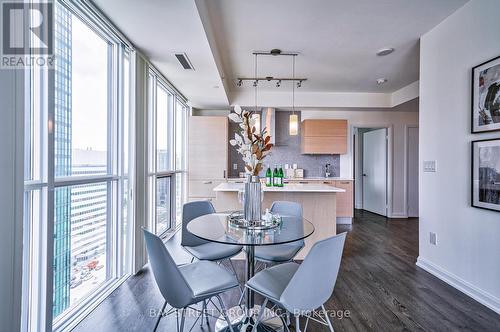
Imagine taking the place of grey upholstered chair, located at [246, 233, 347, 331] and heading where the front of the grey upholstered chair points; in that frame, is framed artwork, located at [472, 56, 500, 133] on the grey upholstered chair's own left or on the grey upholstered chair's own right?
on the grey upholstered chair's own right

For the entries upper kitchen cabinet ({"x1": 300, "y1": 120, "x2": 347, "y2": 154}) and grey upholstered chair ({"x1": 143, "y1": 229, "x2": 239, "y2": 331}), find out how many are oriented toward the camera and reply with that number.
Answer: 1

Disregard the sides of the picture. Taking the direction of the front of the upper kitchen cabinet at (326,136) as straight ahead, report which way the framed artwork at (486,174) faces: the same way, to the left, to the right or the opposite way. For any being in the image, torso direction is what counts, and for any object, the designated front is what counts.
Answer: to the right

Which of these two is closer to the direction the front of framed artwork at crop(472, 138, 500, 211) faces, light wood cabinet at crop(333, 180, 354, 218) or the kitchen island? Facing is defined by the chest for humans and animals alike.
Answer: the kitchen island

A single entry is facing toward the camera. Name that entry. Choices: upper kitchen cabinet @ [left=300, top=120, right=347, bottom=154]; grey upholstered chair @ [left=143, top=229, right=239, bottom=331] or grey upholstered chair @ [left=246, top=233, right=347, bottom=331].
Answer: the upper kitchen cabinet

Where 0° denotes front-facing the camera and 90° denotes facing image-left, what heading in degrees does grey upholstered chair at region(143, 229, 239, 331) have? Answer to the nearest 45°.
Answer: approximately 225°

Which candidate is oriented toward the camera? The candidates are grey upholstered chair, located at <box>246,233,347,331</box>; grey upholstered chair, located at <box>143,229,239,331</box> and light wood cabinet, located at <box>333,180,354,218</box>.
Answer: the light wood cabinet

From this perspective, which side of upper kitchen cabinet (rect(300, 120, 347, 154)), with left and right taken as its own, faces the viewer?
front

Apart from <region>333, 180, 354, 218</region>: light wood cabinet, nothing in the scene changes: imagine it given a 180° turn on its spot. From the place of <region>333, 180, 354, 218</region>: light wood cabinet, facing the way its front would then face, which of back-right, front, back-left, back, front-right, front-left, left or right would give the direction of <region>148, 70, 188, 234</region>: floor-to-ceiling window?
back-left

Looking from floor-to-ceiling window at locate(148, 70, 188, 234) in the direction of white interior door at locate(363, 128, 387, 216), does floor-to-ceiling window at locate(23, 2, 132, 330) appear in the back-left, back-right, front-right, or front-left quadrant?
back-right

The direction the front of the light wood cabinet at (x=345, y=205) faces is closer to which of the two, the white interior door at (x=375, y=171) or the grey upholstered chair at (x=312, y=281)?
the grey upholstered chair

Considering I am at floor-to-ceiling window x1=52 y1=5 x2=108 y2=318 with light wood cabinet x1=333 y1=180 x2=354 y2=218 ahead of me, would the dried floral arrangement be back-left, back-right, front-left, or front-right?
front-right

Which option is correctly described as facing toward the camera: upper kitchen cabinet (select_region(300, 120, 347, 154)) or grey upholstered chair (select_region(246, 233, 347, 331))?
the upper kitchen cabinet

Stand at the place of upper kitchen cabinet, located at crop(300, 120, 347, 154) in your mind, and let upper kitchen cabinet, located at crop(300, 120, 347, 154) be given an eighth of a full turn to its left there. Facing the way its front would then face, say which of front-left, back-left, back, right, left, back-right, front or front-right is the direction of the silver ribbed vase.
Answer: front-right

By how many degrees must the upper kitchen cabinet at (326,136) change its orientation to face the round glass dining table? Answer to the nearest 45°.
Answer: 0° — it already faces it

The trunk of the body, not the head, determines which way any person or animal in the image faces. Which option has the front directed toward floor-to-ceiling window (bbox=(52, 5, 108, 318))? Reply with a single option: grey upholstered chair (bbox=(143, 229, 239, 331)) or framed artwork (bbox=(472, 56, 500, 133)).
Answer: the framed artwork

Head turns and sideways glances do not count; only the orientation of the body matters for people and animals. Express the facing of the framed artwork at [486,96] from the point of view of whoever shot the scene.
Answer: facing the viewer and to the left of the viewer

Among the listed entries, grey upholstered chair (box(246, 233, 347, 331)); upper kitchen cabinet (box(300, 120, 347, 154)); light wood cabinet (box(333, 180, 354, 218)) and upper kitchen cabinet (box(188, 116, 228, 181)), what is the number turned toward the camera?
3

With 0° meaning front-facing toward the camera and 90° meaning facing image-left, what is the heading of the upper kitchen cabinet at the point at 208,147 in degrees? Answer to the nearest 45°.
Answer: approximately 0°
